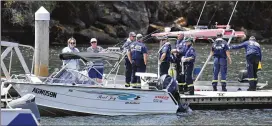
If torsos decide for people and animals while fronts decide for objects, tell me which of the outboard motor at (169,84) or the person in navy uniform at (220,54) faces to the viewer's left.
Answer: the outboard motor

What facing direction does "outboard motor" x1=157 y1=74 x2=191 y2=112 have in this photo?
to the viewer's left

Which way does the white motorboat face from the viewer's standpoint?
to the viewer's left

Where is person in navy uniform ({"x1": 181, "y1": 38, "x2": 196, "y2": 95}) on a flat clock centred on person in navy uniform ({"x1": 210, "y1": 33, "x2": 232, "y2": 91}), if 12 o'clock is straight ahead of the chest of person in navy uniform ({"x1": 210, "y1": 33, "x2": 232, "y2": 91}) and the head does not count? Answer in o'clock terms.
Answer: person in navy uniform ({"x1": 181, "y1": 38, "x2": 196, "y2": 95}) is roughly at 8 o'clock from person in navy uniform ({"x1": 210, "y1": 33, "x2": 232, "y2": 91}).
